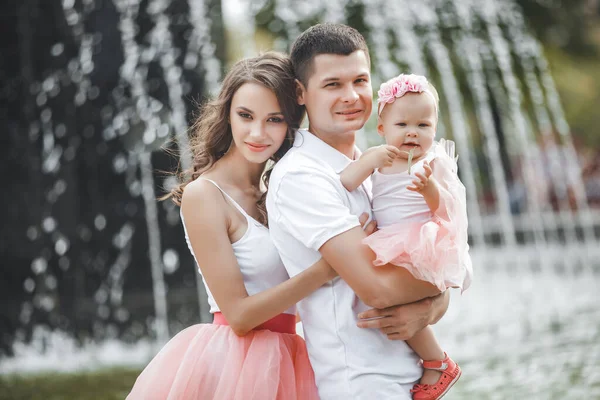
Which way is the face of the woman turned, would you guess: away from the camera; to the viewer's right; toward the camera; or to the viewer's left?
toward the camera

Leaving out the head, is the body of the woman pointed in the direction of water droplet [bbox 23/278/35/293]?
no

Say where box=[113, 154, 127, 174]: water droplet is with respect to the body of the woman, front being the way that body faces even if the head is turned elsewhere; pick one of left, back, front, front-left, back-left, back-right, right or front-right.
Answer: back-left

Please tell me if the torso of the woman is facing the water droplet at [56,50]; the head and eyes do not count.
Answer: no

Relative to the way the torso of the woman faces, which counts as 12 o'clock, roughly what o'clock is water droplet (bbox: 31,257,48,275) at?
The water droplet is roughly at 7 o'clock from the woman.

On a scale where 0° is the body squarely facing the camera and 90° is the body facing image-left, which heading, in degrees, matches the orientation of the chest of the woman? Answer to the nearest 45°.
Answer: approximately 315°

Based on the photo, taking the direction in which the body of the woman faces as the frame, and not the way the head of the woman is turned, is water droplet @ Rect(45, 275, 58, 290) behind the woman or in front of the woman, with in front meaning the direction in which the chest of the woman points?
behind

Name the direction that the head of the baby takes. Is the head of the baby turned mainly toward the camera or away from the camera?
toward the camera

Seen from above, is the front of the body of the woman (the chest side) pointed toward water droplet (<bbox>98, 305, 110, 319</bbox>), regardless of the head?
no

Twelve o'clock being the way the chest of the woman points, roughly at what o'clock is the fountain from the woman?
The fountain is roughly at 7 o'clock from the woman.
